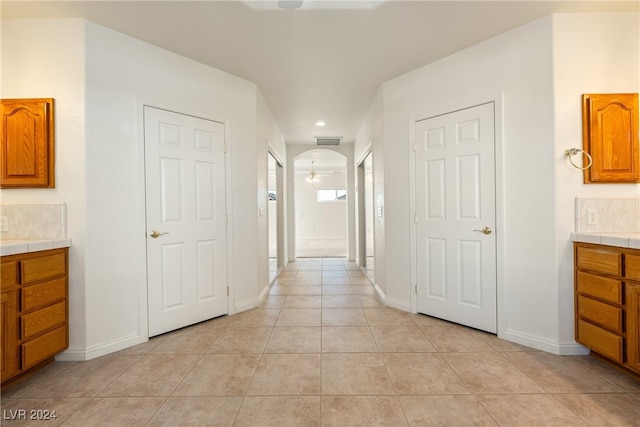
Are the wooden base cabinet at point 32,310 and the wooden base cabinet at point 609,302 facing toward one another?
yes

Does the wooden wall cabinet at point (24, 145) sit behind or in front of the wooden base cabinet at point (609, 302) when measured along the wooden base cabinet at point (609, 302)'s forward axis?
in front

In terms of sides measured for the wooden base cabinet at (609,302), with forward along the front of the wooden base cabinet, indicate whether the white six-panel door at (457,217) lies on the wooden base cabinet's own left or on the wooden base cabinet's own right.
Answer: on the wooden base cabinet's own right

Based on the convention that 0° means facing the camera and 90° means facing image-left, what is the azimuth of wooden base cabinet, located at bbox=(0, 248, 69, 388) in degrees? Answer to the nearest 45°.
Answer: approximately 315°

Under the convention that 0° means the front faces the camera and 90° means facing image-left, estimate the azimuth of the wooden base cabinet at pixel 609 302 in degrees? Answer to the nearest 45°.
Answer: approximately 45°

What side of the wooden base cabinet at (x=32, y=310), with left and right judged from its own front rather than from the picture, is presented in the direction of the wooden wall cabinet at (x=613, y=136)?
front

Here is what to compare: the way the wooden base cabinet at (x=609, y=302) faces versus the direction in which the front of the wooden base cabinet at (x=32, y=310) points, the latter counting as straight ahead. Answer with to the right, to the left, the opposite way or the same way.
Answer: the opposite way

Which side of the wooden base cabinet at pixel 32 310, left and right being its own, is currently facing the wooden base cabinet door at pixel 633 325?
front

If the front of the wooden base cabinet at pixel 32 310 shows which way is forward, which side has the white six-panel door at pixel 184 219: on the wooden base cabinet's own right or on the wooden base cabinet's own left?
on the wooden base cabinet's own left

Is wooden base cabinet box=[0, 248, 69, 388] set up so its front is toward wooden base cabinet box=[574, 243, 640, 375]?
yes

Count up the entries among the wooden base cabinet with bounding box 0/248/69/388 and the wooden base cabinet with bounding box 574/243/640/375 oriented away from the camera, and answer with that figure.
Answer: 0
